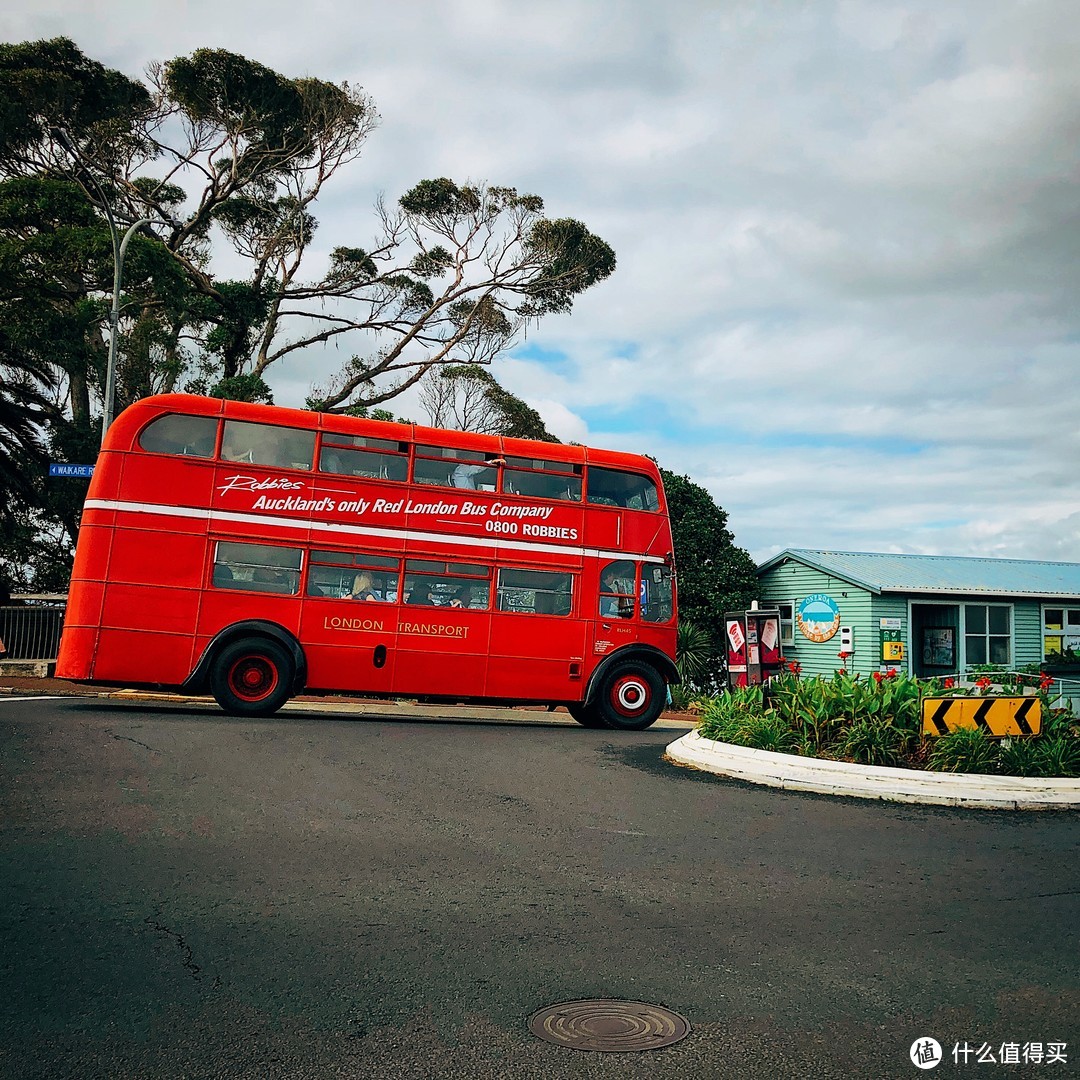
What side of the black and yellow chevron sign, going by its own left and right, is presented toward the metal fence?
right

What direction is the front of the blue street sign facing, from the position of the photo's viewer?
facing the viewer

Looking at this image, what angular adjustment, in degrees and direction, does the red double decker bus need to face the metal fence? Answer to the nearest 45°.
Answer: approximately 135° to its left

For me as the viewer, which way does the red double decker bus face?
facing to the right of the viewer

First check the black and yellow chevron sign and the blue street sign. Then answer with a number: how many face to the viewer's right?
0

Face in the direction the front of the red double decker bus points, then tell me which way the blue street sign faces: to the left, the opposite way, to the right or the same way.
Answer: to the right

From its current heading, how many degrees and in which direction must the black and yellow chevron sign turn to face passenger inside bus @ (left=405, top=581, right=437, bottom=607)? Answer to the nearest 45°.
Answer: approximately 90° to its right

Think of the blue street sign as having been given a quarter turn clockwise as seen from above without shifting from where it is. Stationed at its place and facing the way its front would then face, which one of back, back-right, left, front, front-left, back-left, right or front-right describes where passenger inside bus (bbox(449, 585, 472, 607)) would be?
back-left

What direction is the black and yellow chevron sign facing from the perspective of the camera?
toward the camera

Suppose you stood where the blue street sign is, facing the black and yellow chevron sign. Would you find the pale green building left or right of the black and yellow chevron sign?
left

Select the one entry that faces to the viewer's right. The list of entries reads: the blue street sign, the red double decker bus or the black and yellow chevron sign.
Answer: the red double decker bus

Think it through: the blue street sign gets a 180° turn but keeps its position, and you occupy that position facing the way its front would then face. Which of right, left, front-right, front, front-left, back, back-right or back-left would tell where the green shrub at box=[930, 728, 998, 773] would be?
back-right

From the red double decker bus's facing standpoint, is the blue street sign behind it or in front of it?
behind

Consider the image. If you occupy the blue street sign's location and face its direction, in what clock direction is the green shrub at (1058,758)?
The green shrub is roughly at 11 o'clock from the blue street sign.

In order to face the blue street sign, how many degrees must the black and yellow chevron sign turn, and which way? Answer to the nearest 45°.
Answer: approximately 90° to its right

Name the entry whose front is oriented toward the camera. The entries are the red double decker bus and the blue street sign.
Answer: the blue street sign

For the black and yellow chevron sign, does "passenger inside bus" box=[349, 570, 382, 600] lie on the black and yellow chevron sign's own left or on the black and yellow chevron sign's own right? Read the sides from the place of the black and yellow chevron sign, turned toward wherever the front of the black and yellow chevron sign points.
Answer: on the black and yellow chevron sign's own right

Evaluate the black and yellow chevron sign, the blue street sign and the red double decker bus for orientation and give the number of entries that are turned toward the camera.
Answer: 2

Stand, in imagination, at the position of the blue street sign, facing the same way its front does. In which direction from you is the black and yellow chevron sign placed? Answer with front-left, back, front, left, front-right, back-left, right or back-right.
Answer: front-left
